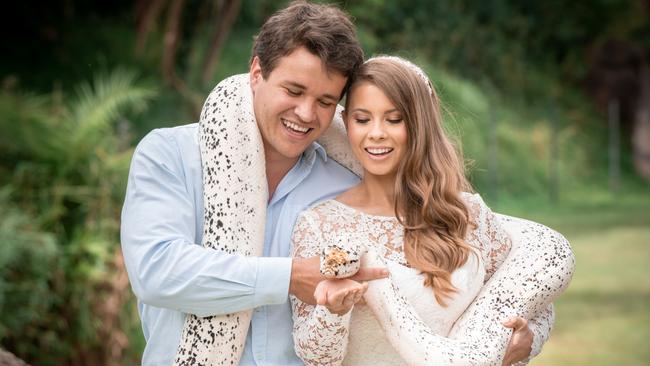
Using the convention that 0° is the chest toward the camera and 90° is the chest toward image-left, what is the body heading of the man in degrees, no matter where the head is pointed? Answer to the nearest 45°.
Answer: approximately 315°

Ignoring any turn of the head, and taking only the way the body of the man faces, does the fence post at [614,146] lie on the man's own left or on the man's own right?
on the man's own left

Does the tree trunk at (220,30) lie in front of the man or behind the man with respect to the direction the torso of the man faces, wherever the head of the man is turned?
behind

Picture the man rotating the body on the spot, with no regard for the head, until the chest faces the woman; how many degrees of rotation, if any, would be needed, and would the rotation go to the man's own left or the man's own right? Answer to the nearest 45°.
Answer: approximately 45° to the man's own left

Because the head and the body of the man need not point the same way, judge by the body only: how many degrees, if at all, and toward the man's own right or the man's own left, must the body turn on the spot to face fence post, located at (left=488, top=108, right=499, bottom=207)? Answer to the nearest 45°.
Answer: approximately 135° to the man's own left

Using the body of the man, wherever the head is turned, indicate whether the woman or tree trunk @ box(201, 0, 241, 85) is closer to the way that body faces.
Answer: the woman
